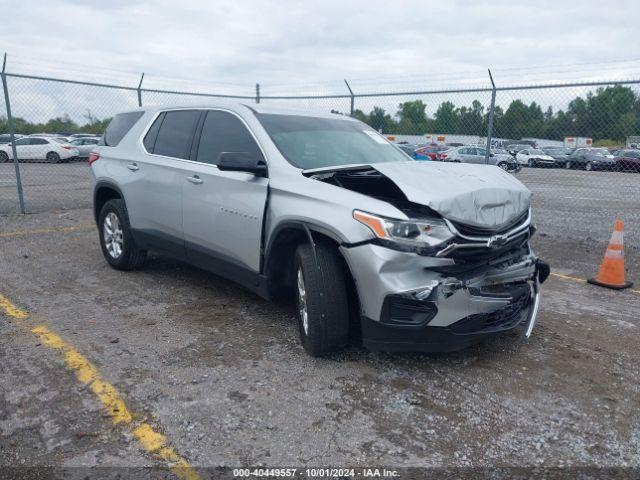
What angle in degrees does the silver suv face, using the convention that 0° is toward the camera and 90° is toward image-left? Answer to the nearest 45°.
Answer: approximately 315°

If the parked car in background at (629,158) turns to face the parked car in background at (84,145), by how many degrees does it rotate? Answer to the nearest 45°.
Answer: approximately 45° to its right

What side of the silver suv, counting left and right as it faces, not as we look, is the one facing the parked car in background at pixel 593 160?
left

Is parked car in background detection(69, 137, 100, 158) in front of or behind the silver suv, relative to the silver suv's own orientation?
behind

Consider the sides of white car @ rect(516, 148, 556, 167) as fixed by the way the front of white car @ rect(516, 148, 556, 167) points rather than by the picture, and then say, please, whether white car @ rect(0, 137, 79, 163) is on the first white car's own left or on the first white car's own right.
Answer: on the first white car's own right

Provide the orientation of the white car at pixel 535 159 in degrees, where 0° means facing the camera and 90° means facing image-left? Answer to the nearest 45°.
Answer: approximately 315°
